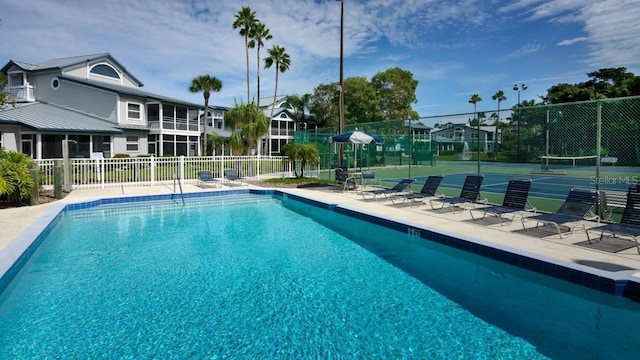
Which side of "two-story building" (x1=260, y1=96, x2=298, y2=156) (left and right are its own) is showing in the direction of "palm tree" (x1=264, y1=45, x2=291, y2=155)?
front

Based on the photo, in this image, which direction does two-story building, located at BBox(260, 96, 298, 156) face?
toward the camera

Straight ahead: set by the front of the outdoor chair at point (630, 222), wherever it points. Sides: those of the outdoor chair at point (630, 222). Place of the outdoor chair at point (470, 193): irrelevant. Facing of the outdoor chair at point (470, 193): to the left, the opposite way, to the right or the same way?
the same way

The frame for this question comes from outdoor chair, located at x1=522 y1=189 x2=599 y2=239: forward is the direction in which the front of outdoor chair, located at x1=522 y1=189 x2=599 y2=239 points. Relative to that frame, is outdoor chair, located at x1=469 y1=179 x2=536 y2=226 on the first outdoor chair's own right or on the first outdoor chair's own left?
on the first outdoor chair's own right

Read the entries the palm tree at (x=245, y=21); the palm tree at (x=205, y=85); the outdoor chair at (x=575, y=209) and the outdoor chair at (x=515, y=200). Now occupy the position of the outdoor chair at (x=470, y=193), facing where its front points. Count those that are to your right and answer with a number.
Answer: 2

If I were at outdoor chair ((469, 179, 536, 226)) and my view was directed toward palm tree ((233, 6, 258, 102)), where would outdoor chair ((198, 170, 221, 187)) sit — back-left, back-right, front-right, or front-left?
front-left

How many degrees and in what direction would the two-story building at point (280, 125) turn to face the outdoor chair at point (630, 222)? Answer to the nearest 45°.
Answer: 0° — it already faces it

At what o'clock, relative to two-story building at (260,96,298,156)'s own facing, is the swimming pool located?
The swimming pool is roughly at 12 o'clock from the two-story building.

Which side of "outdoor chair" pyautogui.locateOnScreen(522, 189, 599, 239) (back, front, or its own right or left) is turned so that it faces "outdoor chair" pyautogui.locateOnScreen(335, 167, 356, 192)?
right

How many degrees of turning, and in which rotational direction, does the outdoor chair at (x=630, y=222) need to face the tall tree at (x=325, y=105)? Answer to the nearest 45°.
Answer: approximately 90° to its right

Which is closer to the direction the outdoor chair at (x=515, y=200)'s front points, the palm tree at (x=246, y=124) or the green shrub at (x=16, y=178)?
the green shrub

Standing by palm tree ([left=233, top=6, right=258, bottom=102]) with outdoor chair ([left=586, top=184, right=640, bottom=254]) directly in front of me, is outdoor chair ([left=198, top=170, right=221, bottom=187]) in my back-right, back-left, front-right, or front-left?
front-right
